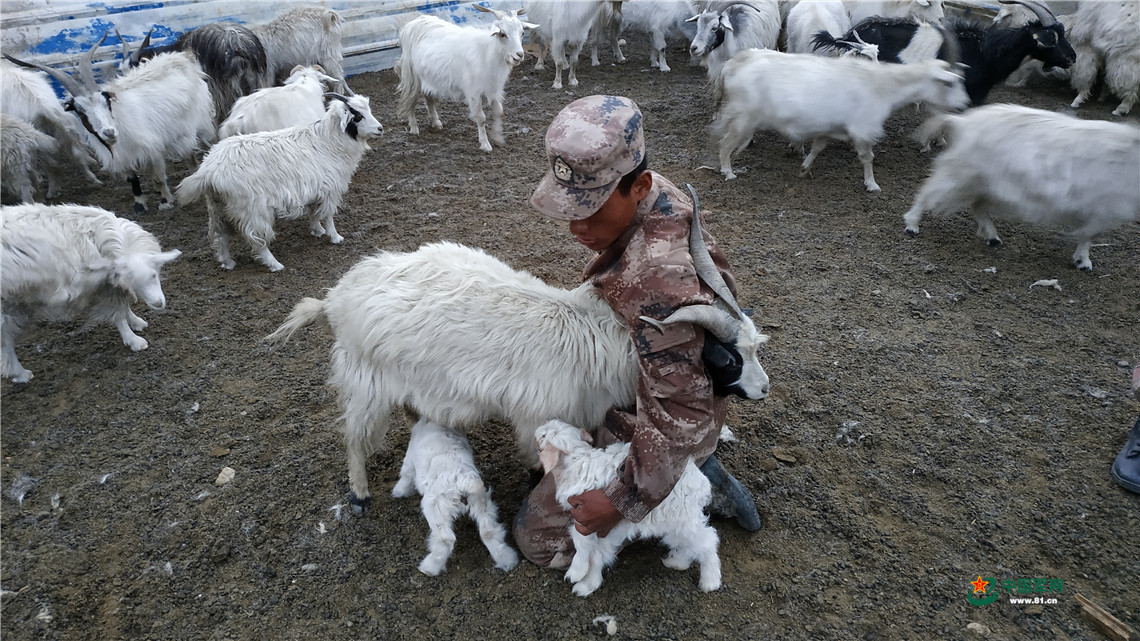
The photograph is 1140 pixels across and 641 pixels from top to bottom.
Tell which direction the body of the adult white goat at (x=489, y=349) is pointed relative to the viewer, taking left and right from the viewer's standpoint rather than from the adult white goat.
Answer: facing to the right of the viewer

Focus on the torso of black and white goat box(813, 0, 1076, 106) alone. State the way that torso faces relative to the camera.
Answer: to the viewer's right

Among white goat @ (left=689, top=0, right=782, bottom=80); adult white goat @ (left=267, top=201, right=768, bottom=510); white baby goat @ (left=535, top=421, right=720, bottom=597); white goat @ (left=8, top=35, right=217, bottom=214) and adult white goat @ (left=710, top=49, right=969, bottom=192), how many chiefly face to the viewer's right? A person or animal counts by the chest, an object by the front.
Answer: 2

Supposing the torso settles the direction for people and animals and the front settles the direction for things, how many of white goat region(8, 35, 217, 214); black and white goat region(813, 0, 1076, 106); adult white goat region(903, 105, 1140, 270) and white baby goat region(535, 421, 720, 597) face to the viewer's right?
2

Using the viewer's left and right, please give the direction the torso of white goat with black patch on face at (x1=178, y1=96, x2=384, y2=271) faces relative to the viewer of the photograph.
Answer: facing away from the viewer and to the right of the viewer

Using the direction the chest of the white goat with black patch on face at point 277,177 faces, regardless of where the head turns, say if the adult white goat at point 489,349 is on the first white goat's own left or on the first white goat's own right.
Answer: on the first white goat's own right

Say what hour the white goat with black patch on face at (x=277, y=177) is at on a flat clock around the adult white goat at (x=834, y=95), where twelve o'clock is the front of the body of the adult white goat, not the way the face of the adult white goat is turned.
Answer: The white goat with black patch on face is roughly at 5 o'clock from the adult white goat.

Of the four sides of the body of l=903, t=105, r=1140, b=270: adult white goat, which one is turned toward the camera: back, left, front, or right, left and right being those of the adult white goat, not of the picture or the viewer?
right

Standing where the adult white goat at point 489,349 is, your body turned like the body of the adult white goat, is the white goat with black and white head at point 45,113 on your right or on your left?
on your left

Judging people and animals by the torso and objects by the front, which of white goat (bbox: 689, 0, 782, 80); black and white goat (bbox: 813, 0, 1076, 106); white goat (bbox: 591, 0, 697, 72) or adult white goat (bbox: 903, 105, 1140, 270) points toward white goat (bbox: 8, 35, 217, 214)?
white goat (bbox: 689, 0, 782, 80)

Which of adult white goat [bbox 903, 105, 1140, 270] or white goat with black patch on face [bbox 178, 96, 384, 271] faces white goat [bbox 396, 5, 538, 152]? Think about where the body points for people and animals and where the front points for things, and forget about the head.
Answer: the white goat with black patch on face
